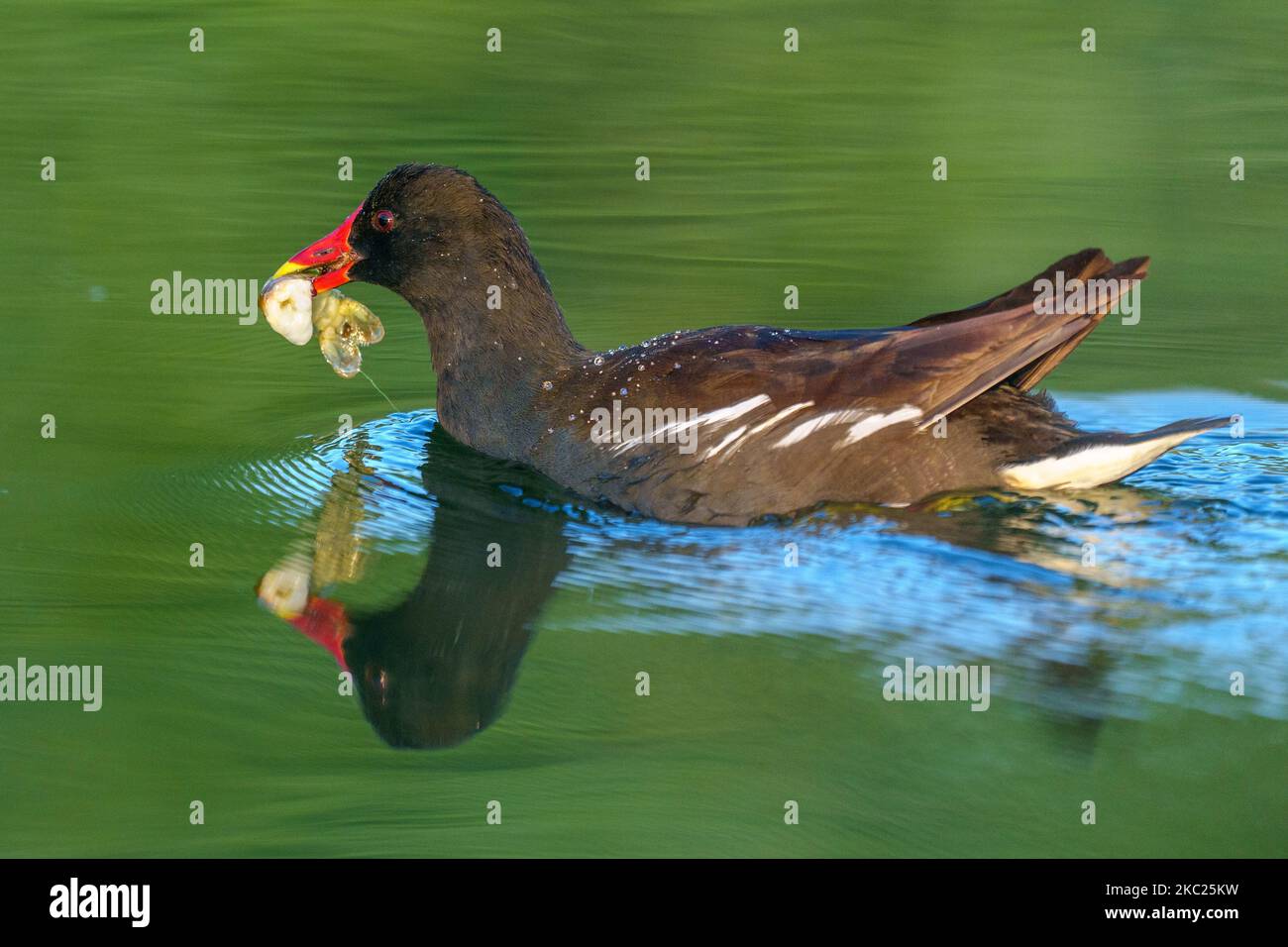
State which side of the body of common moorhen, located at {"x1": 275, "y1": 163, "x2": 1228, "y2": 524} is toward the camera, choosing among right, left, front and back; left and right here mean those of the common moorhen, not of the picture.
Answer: left
